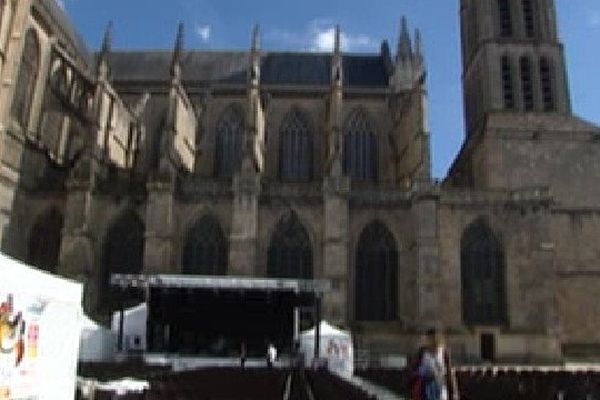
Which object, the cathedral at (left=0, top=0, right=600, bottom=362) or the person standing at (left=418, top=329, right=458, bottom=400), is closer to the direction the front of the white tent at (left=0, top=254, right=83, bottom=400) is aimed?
the person standing

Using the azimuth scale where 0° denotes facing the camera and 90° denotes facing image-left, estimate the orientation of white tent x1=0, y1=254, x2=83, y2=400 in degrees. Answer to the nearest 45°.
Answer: approximately 315°

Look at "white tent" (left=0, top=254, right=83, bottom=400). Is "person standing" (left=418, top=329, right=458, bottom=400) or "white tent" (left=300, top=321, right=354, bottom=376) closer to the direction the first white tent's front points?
the person standing

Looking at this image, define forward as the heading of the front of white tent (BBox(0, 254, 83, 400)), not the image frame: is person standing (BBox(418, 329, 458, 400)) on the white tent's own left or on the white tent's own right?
on the white tent's own left

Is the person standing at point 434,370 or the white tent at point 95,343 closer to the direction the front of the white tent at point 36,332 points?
the person standing

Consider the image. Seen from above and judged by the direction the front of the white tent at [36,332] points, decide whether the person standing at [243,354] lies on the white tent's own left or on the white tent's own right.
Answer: on the white tent's own left

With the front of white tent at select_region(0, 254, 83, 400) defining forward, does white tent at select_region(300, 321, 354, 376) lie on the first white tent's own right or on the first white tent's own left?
on the first white tent's own left

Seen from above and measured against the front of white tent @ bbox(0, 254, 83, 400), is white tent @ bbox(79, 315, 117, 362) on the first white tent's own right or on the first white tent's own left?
on the first white tent's own left

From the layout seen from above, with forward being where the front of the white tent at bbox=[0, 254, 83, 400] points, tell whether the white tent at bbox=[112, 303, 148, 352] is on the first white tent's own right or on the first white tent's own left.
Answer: on the first white tent's own left

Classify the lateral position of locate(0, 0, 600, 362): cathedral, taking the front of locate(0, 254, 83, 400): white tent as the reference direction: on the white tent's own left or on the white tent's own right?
on the white tent's own left
